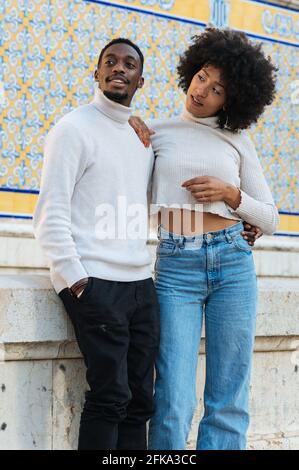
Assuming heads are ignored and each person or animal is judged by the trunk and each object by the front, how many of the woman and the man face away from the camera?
0

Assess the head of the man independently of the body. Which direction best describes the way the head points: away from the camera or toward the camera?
toward the camera

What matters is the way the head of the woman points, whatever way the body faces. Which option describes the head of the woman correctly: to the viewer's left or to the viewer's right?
to the viewer's left

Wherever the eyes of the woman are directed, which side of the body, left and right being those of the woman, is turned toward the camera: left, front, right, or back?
front
